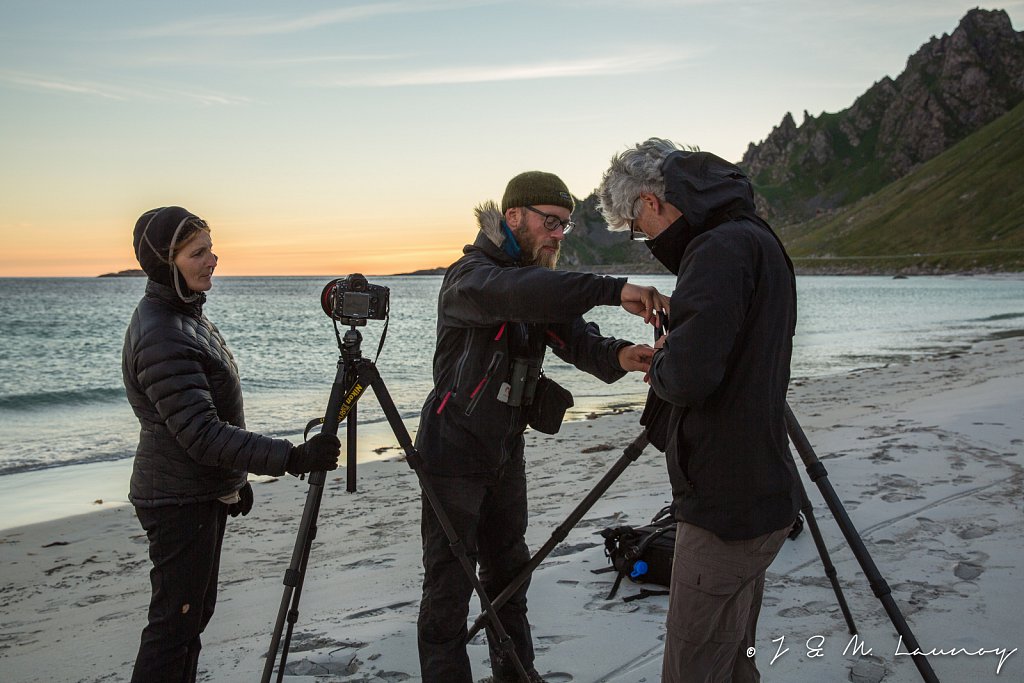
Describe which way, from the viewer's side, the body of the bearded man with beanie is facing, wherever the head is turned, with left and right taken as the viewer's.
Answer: facing the viewer and to the right of the viewer

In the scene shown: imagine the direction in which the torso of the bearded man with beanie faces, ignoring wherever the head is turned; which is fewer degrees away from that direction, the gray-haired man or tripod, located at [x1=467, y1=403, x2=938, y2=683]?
the gray-haired man

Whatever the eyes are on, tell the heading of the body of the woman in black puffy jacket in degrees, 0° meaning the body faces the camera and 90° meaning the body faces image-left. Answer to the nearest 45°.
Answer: approximately 270°

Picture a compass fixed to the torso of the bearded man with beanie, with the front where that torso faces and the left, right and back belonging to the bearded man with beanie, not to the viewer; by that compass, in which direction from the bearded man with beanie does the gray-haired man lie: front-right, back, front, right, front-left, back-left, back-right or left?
front

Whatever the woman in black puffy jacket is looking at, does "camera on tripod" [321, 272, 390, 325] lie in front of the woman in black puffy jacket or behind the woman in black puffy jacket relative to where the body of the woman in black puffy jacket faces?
in front

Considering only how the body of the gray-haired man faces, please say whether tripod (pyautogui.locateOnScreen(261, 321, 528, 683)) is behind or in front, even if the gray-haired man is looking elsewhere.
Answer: in front

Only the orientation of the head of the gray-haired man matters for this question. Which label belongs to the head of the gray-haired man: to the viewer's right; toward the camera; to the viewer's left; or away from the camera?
to the viewer's left

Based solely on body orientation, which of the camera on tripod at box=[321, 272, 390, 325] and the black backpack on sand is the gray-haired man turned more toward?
the camera on tripod

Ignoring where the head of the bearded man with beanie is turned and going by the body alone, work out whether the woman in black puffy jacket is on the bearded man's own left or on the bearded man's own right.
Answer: on the bearded man's own right

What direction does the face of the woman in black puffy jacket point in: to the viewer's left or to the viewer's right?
to the viewer's right

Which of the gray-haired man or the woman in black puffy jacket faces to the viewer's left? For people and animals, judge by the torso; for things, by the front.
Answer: the gray-haired man

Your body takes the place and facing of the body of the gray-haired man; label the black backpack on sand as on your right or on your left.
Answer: on your right

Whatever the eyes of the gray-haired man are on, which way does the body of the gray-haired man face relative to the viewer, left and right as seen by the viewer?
facing to the left of the viewer

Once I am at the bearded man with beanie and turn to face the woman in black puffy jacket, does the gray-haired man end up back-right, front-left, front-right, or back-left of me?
back-left
